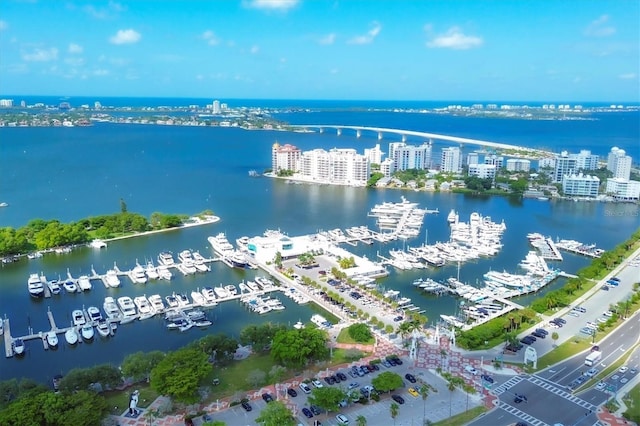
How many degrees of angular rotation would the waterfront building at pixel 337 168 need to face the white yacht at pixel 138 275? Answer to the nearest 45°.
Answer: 0° — it already faces it

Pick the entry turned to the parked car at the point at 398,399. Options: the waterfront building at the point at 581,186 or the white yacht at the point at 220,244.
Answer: the waterfront building

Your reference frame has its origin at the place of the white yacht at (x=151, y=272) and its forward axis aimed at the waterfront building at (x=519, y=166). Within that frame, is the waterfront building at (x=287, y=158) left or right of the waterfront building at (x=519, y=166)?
left

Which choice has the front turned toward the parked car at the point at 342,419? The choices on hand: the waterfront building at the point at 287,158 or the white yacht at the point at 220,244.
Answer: the waterfront building

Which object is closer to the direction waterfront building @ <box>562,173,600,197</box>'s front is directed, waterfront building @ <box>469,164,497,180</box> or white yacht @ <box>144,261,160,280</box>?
the white yacht

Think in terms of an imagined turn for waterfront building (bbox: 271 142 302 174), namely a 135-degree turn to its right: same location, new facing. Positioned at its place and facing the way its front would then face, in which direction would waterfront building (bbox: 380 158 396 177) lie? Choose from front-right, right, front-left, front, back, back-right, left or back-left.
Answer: back-right

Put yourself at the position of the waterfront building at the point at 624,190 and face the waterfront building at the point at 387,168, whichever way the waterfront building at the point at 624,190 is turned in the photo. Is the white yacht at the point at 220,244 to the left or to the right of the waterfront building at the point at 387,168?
left
